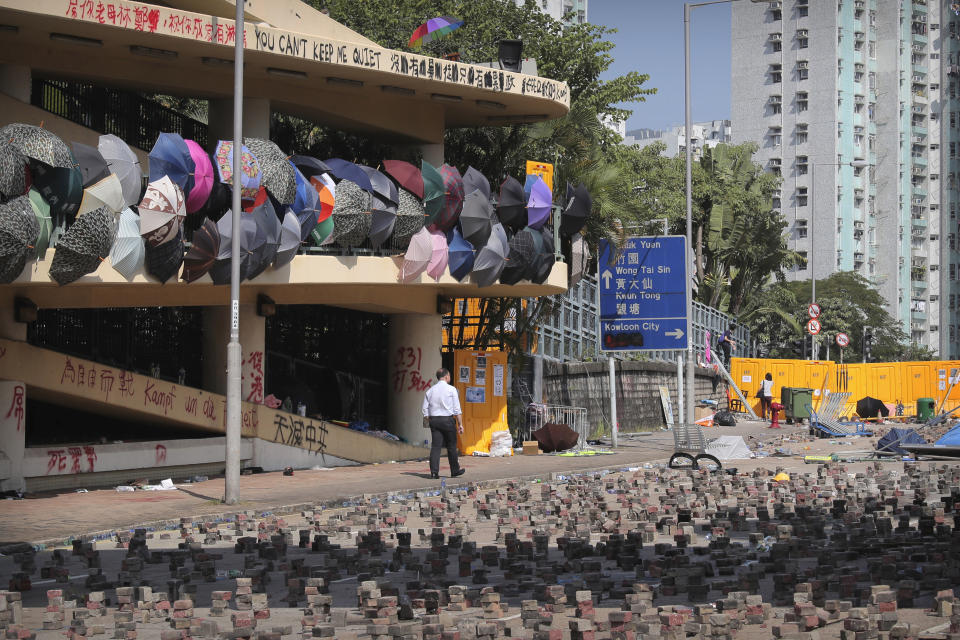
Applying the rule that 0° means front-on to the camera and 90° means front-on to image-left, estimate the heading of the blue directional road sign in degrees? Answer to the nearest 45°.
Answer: approximately 0°

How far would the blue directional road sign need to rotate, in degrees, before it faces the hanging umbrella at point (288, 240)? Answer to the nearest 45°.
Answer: approximately 45° to its right

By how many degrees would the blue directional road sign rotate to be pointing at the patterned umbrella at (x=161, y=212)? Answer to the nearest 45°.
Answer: approximately 45° to its right

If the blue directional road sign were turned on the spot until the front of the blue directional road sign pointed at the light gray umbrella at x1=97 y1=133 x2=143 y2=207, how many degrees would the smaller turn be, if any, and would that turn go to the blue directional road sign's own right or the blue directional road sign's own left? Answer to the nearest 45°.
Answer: approximately 45° to the blue directional road sign's own right
